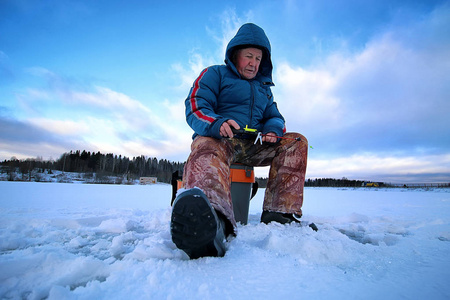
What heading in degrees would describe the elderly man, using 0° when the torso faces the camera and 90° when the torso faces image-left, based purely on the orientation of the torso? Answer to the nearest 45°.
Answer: approximately 315°
